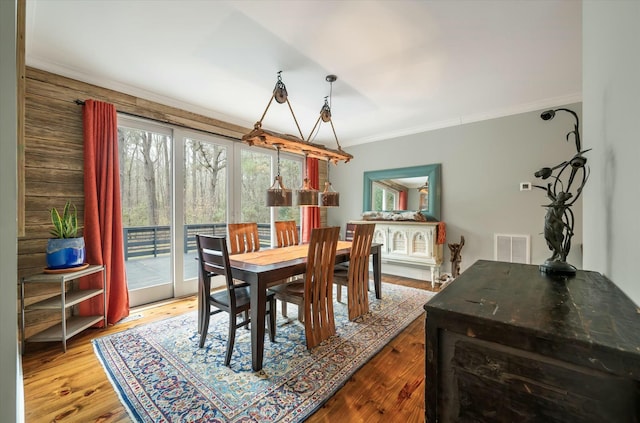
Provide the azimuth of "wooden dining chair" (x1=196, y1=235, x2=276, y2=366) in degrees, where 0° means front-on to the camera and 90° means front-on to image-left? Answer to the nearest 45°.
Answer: approximately 225°

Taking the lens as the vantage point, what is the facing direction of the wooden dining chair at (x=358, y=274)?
facing away from the viewer and to the left of the viewer

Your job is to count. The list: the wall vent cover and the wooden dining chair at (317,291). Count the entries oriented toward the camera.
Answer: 1

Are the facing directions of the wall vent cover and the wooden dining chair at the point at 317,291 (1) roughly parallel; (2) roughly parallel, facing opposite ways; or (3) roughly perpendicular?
roughly perpendicular

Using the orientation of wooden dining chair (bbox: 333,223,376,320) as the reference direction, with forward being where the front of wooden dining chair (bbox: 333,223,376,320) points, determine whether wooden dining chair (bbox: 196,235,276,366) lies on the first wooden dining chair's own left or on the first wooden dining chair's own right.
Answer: on the first wooden dining chair's own left

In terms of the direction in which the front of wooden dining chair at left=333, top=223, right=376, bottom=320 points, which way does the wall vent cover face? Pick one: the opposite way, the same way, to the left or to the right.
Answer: to the left

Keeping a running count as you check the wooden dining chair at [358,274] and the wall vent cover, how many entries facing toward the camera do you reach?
1

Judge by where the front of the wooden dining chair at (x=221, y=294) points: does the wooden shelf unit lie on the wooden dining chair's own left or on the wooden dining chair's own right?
on the wooden dining chair's own left

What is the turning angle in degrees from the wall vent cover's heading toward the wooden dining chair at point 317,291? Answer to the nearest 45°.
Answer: approximately 45° to its right

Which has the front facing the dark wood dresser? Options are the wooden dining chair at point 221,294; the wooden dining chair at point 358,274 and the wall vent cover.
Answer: the wall vent cover
